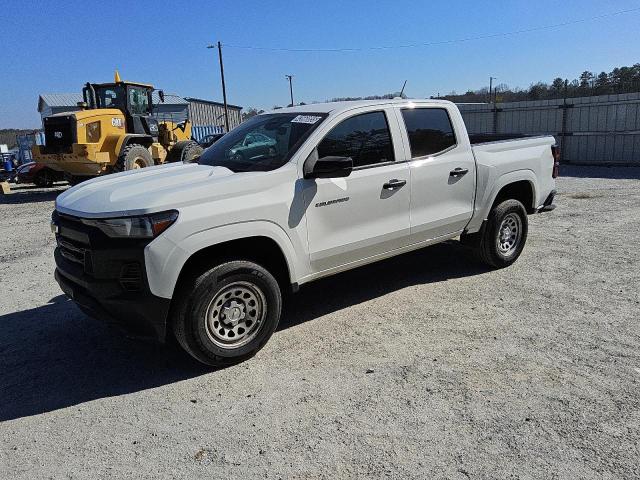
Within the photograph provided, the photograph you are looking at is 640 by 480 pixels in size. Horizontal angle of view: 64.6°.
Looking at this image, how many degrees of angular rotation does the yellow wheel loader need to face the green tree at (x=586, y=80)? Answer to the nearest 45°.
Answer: approximately 45° to its right

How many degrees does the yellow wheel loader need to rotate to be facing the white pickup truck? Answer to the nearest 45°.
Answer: approximately 135° to its right

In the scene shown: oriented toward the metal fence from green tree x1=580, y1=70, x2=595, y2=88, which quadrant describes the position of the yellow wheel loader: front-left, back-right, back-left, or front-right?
front-right

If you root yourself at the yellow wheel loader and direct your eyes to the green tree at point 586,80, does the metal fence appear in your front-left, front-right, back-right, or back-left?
front-right

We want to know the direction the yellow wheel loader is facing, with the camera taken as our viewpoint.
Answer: facing away from the viewer and to the right of the viewer

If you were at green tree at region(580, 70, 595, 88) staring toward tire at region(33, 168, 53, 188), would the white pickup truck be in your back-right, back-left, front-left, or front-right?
front-left

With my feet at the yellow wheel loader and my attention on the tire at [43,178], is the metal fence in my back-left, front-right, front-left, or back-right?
back-right

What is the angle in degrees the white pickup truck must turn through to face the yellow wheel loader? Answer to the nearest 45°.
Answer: approximately 90° to its right

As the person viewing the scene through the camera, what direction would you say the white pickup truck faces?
facing the viewer and to the left of the viewer

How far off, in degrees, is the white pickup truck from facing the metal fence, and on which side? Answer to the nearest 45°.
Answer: approximately 180°

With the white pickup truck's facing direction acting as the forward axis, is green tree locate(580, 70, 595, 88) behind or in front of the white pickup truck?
behind

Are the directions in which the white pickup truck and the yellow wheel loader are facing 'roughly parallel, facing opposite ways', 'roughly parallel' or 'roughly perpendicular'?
roughly parallel, facing opposite ways

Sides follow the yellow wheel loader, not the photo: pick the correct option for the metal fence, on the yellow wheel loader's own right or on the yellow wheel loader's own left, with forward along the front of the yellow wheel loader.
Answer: on the yellow wheel loader's own right
